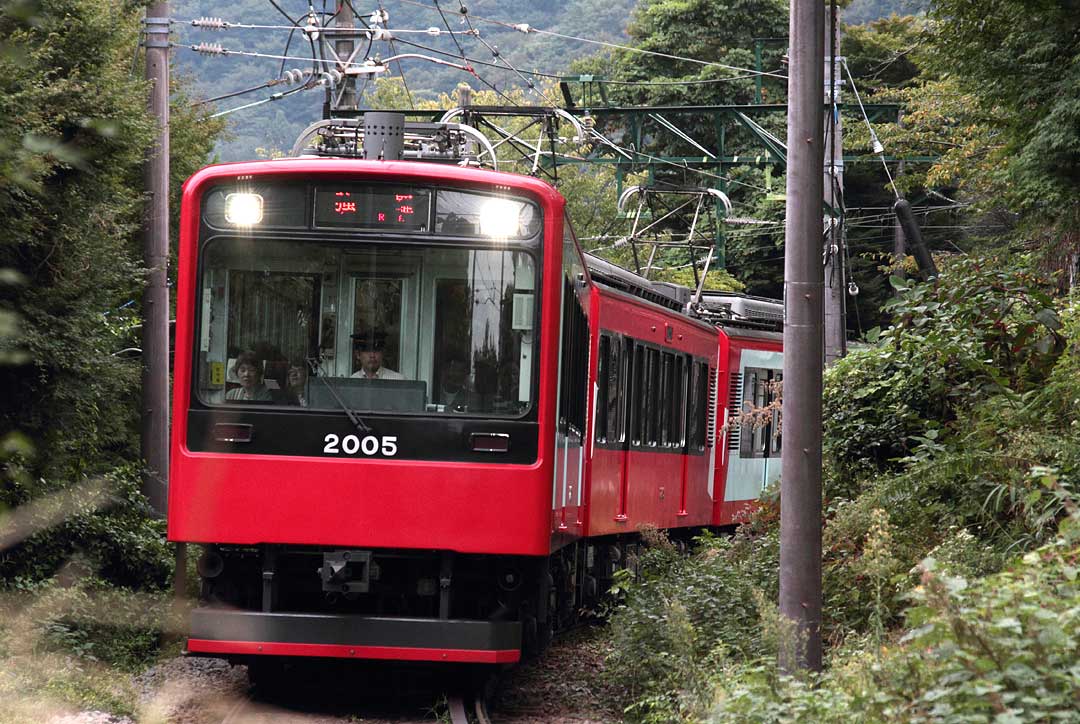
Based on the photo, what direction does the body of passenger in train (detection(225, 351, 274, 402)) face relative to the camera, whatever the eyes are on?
toward the camera

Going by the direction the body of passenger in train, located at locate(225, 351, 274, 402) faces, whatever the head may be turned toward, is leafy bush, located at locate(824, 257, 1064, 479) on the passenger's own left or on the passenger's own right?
on the passenger's own left

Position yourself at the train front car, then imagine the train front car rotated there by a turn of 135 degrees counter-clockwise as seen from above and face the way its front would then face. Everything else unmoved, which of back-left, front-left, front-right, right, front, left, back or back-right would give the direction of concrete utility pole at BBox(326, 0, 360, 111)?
front-left

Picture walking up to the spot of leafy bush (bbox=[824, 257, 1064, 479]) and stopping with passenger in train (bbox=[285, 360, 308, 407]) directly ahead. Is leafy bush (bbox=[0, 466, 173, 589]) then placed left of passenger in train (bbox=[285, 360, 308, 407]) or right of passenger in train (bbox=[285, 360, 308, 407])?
right

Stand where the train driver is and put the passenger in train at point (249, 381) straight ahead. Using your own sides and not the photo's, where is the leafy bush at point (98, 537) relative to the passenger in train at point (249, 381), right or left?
right

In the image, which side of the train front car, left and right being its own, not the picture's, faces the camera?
front

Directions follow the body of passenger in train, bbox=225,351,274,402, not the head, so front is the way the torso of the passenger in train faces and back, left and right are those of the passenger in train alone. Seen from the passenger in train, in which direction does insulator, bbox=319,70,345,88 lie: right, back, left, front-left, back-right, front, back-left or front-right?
back

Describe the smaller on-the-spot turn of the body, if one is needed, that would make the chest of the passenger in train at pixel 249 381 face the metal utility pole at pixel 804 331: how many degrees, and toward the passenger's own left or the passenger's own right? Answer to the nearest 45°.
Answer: approximately 45° to the passenger's own left

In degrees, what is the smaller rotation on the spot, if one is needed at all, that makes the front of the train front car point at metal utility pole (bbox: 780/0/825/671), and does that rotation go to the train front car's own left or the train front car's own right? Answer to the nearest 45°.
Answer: approximately 45° to the train front car's own left
